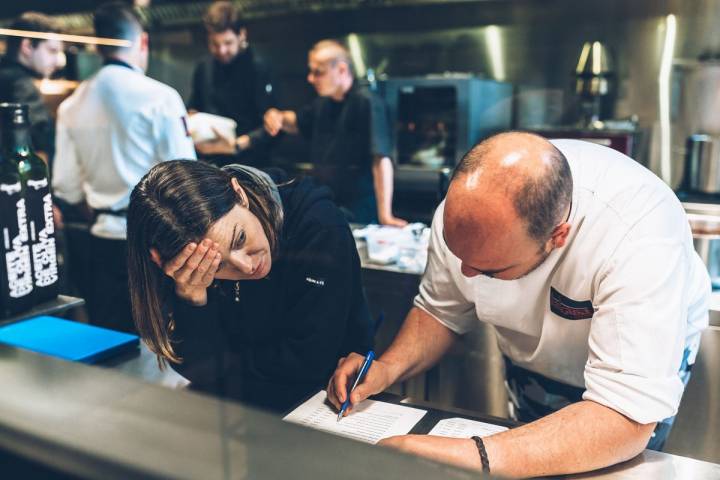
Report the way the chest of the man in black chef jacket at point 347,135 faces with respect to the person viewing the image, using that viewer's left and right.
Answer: facing the viewer and to the left of the viewer

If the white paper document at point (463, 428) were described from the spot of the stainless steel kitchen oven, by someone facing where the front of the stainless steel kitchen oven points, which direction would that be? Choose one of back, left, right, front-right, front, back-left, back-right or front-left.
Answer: front-left

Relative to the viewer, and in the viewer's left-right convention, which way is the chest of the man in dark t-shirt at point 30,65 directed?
facing to the right of the viewer

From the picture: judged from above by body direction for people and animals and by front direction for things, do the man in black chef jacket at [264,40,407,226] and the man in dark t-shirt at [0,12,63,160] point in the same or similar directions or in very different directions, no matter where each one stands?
very different directions

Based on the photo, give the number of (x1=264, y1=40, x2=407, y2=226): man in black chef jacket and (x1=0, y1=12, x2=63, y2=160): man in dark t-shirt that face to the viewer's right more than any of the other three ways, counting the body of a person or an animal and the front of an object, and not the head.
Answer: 1

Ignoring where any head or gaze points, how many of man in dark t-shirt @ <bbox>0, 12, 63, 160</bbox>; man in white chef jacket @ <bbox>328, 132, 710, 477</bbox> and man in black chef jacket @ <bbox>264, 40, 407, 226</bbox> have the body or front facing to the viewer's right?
1

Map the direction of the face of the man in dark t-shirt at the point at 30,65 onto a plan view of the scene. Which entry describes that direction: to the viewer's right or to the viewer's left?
to the viewer's right

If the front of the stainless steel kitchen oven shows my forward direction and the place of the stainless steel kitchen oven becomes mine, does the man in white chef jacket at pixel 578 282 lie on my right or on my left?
on my left

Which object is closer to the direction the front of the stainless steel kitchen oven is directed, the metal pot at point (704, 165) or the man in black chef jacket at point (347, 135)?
the man in black chef jacket

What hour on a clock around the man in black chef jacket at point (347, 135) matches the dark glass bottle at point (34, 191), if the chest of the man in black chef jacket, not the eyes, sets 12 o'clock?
The dark glass bottle is roughly at 11 o'clock from the man in black chef jacket.

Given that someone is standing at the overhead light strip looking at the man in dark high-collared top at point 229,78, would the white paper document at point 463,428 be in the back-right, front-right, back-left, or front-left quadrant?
back-right

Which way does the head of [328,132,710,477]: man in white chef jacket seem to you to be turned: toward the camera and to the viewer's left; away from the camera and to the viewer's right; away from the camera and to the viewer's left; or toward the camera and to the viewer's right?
toward the camera and to the viewer's left
